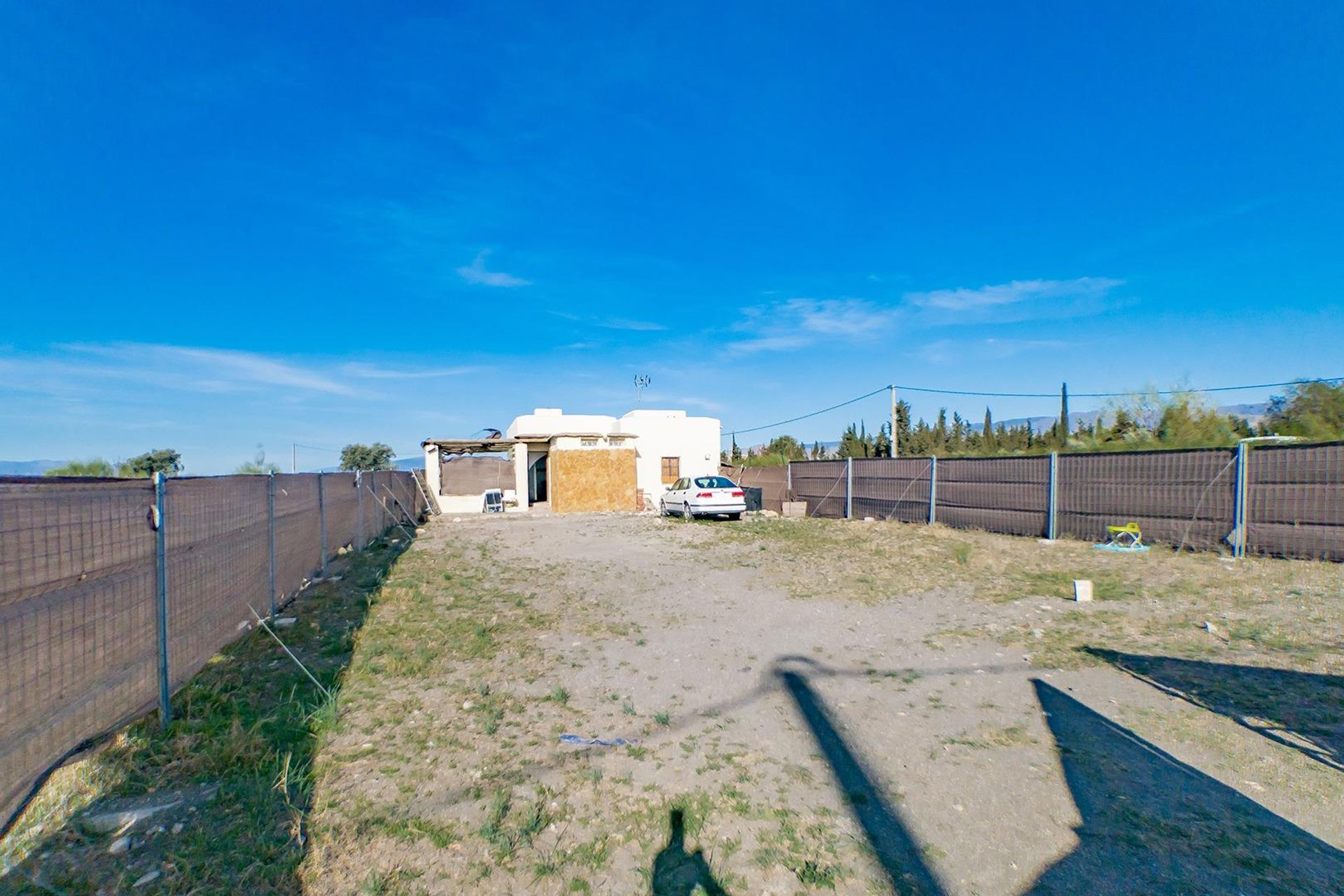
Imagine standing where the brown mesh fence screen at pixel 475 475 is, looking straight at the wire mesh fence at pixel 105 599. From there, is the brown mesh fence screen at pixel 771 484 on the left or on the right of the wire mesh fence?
left

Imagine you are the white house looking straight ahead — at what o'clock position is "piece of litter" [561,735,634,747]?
The piece of litter is roughly at 12 o'clock from the white house.

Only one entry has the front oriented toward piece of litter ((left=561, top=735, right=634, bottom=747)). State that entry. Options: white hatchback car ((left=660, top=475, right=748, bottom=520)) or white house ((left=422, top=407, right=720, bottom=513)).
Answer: the white house

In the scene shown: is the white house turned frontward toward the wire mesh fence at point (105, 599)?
yes

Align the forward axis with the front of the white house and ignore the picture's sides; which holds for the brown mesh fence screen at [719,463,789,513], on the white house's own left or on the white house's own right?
on the white house's own left

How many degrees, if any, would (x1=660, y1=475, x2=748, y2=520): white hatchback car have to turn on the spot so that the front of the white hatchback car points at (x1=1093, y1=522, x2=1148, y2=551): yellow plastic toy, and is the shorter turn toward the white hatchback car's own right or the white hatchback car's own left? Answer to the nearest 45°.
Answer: approximately 180°

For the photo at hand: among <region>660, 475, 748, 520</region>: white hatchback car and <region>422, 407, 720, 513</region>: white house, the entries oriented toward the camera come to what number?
1

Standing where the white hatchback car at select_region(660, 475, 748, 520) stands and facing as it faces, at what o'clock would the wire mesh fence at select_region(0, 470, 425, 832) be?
The wire mesh fence is roughly at 8 o'clock from the white hatchback car.

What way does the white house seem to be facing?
toward the camera

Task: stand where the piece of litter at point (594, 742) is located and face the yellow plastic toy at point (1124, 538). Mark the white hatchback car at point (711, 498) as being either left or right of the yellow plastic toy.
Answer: left

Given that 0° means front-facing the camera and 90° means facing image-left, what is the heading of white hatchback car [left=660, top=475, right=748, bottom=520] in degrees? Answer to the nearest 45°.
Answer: approximately 135°

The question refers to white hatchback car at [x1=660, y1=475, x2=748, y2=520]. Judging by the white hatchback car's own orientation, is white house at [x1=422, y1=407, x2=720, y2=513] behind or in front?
in front

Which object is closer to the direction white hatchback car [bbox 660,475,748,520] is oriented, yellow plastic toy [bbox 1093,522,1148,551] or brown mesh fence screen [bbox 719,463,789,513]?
the brown mesh fence screen
